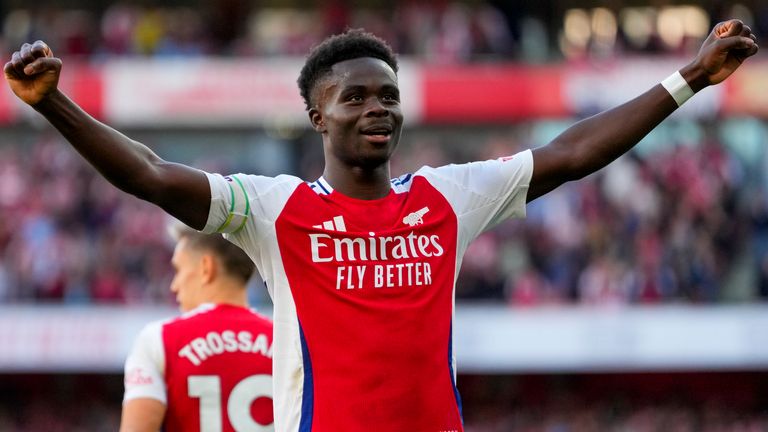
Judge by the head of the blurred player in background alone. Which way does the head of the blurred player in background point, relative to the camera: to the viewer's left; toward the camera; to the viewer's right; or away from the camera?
to the viewer's left

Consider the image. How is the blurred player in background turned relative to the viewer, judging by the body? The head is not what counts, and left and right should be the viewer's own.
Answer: facing away from the viewer and to the left of the viewer
